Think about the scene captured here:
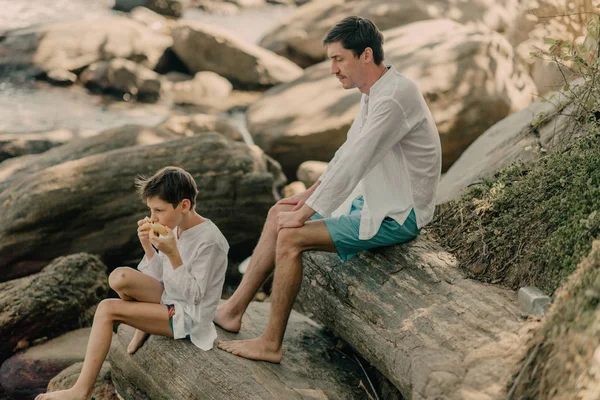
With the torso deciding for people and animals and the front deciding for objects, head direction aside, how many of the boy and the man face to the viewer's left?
2

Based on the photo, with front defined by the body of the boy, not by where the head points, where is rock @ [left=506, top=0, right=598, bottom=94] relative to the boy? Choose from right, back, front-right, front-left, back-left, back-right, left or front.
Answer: back-right

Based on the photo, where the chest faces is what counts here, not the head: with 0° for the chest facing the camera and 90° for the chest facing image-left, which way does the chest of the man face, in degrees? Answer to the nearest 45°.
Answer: approximately 90°

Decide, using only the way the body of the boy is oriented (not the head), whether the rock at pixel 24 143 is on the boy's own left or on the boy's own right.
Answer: on the boy's own right

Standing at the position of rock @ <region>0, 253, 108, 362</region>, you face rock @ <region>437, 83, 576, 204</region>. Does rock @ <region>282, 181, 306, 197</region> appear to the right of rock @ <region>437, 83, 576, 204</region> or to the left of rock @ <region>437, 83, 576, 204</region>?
left

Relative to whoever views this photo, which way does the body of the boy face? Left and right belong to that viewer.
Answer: facing to the left of the viewer

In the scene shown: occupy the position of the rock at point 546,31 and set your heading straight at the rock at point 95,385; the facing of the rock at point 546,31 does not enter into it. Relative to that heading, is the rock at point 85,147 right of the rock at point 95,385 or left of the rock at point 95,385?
right

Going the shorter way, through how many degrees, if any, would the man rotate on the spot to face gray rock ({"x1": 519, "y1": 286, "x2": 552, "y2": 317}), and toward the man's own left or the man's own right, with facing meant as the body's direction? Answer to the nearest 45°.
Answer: approximately 135° to the man's own left

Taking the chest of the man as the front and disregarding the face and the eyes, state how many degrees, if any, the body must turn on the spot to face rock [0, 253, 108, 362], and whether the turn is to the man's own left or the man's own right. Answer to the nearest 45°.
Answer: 0° — they already face it

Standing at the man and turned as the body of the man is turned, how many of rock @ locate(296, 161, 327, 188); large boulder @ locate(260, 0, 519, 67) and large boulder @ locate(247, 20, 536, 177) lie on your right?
3
